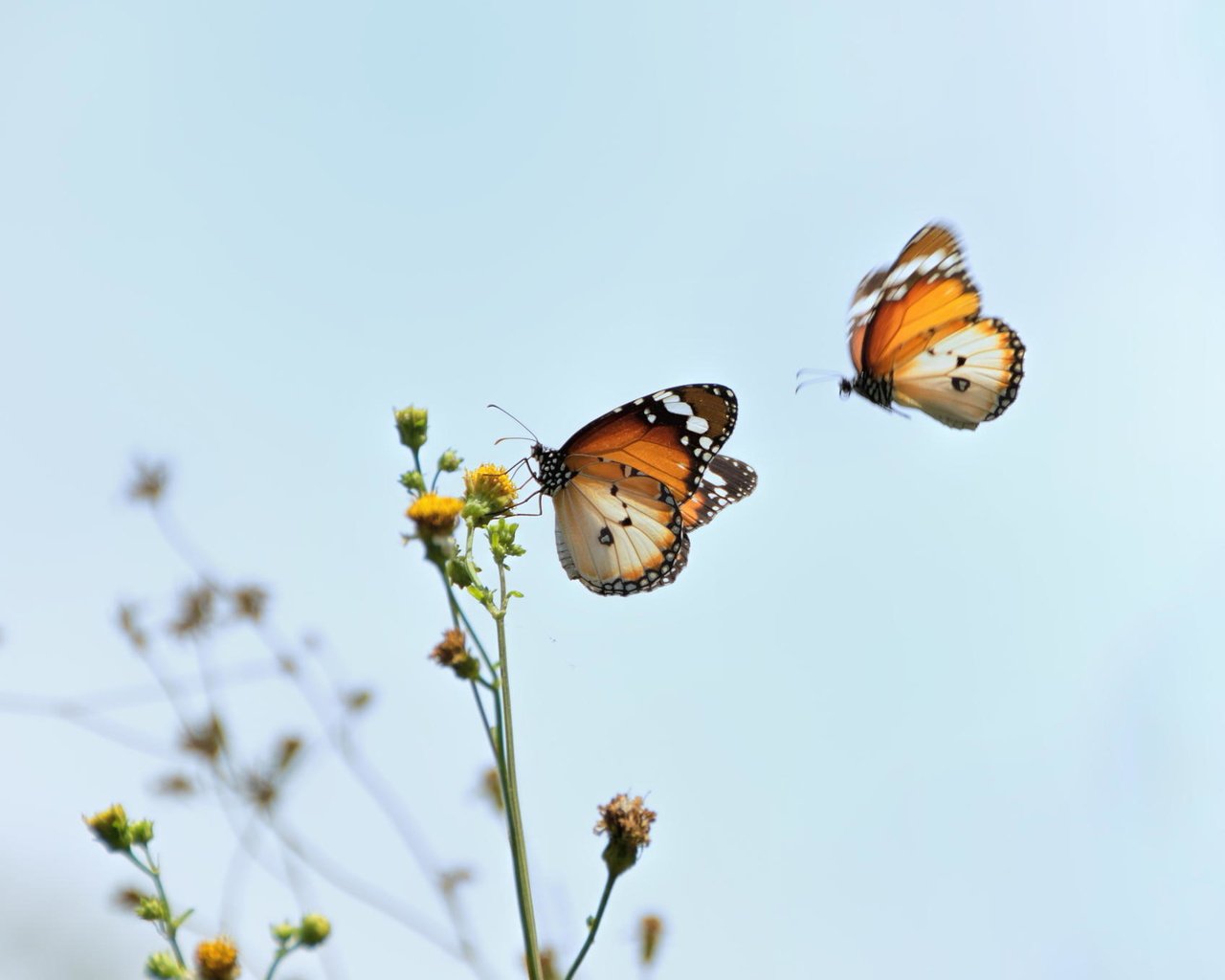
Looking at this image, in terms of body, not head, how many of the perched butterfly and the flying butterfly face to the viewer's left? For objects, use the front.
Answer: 2

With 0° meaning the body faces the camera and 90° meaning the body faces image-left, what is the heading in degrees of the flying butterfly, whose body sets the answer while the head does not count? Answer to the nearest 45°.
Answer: approximately 90°

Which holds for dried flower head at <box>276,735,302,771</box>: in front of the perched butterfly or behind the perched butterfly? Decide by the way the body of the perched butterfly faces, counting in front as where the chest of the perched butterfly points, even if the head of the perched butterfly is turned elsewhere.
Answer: in front

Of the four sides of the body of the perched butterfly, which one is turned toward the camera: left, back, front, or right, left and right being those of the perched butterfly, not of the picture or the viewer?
left

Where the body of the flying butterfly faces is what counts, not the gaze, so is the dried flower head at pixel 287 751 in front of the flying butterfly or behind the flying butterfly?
in front
